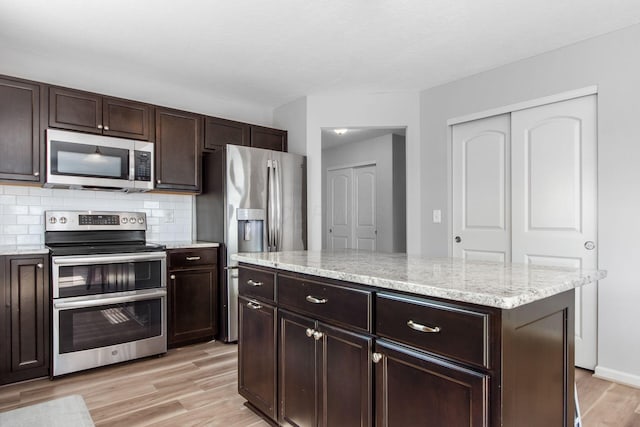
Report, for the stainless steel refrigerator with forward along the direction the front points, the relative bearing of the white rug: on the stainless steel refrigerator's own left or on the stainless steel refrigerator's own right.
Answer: on the stainless steel refrigerator's own right

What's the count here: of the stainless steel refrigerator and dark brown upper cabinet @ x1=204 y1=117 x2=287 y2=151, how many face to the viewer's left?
0

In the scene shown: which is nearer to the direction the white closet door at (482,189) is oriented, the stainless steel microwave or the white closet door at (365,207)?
the stainless steel microwave

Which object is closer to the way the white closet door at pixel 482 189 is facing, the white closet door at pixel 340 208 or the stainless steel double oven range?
the stainless steel double oven range

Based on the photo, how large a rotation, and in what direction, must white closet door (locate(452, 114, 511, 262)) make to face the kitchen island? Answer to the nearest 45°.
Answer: approximately 45° to its left

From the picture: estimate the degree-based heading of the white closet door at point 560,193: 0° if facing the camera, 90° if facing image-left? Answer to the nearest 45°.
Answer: approximately 45°

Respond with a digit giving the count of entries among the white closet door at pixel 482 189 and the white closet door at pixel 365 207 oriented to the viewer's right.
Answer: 0

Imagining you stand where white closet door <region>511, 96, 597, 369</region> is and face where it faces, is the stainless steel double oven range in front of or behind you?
in front

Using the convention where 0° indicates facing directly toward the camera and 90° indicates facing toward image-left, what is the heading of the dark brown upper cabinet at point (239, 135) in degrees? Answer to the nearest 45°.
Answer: approximately 315°

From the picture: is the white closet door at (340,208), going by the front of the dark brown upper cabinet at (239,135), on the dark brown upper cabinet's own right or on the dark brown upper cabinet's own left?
on the dark brown upper cabinet's own left

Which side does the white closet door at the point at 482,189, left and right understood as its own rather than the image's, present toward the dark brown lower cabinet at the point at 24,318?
front

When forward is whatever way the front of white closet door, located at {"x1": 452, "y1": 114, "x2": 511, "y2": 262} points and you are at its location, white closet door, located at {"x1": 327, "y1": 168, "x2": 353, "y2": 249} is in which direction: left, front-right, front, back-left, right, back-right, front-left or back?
right

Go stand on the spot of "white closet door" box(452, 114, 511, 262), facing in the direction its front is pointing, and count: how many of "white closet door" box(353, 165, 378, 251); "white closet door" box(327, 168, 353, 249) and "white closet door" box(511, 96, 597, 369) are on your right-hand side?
2

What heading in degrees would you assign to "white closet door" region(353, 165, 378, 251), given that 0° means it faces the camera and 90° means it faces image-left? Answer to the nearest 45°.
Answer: approximately 45°
